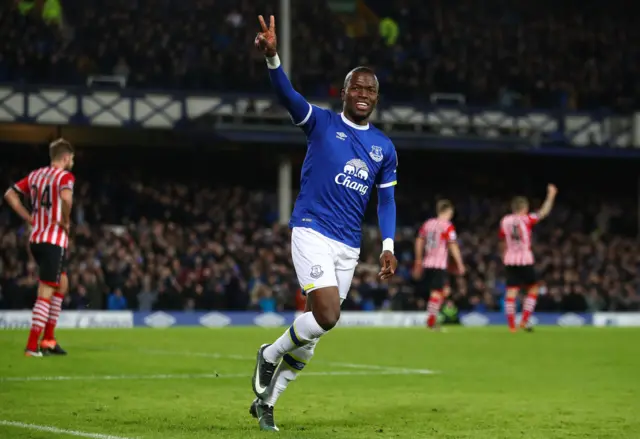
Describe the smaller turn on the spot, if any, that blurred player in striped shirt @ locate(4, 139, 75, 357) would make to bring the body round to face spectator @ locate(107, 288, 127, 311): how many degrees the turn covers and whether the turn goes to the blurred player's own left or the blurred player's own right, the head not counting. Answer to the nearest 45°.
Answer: approximately 45° to the blurred player's own left

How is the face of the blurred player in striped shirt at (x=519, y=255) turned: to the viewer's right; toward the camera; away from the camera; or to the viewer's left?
away from the camera

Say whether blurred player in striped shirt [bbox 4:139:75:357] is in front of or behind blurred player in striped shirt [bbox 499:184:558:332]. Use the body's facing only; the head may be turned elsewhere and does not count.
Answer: behind

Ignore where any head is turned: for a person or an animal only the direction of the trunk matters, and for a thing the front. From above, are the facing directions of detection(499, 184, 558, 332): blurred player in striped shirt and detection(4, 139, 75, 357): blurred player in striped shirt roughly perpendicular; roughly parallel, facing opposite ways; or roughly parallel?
roughly parallel

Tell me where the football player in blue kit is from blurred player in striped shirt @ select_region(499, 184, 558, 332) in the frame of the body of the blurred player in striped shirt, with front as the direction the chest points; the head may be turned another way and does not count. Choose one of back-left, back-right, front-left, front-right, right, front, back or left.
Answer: back

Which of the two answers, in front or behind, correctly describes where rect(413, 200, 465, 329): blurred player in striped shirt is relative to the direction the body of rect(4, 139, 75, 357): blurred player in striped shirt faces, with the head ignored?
in front

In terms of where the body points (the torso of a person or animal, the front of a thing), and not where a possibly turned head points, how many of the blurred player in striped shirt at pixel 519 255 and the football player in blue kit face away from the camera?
1

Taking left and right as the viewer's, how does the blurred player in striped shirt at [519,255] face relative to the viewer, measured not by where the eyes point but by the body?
facing away from the viewer

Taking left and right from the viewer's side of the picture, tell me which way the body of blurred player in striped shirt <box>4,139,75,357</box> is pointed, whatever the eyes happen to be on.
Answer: facing away from the viewer and to the right of the viewer

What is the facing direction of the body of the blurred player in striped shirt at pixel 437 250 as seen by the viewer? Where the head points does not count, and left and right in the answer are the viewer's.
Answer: facing away from the viewer and to the right of the viewer

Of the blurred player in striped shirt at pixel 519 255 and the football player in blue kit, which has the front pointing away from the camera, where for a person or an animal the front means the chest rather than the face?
the blurred player in striped shirt

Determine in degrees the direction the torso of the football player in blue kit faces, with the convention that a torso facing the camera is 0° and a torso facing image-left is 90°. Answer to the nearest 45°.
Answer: approximately 315°

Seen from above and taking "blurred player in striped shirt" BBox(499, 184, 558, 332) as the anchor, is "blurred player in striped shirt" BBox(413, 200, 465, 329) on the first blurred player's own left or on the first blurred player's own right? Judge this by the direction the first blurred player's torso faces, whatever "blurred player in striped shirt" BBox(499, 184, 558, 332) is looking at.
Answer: on the first blurred player's own left
